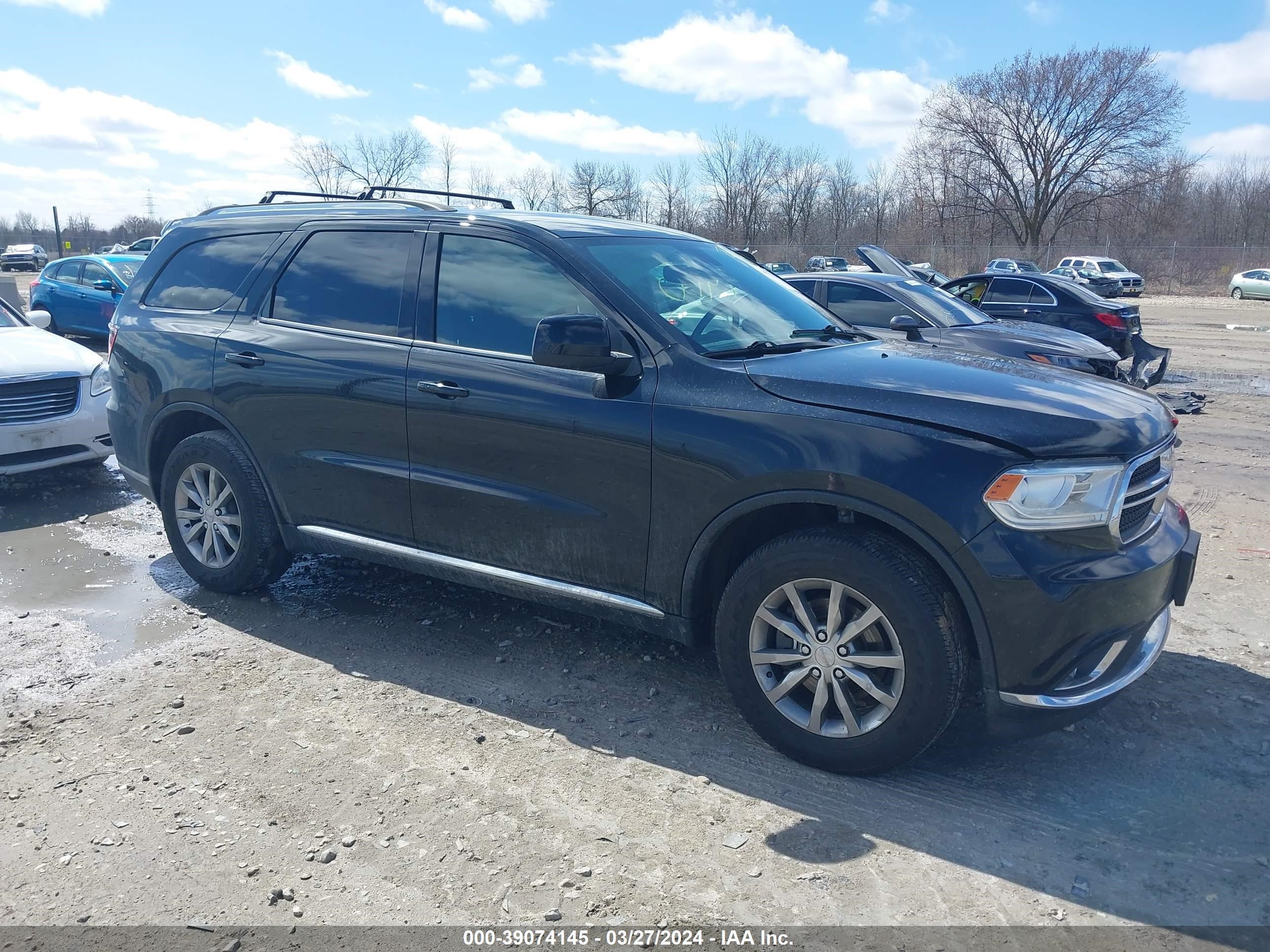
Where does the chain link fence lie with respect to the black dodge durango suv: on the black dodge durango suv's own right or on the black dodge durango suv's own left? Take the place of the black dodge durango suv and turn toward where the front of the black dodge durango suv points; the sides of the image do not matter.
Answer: on the black dodge durango suv's own left

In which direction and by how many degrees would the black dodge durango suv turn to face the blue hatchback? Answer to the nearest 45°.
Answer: approximately 180°

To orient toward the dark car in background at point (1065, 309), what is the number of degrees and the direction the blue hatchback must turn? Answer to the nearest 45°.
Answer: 0° — it already faces it

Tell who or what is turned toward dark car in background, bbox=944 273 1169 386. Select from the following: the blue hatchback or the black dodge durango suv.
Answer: the blue hatchback

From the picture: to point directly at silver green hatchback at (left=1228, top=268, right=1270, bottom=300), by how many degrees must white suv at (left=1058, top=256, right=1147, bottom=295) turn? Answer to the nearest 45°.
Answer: approximately 45° to its left

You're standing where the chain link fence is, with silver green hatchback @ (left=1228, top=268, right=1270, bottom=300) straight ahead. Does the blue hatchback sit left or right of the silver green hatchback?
right

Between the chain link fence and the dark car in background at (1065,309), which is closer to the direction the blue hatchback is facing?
the dark car in background

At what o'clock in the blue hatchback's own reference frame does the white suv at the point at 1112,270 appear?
The white suv is roughly at 10 o'clock from the blue hatchback.

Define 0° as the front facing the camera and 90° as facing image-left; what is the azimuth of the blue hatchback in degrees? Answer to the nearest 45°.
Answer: approximately 315°

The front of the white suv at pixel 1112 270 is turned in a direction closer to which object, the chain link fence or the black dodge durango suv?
the black dodge durango suv

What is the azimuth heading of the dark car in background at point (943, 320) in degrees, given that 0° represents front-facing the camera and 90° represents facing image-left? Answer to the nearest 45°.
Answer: approximately 315°
